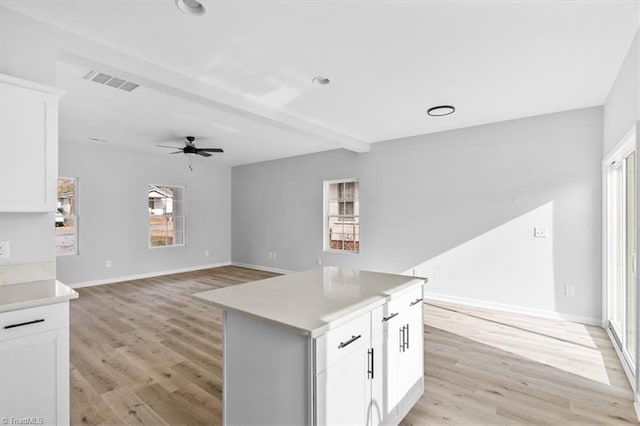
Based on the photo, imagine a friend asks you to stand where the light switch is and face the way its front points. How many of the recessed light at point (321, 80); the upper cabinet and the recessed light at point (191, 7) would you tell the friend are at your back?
0

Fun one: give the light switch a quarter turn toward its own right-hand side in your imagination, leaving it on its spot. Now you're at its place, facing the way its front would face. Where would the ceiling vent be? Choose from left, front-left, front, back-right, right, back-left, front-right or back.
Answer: front-left

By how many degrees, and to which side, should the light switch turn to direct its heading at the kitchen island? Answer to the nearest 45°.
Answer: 0° — it already faces it

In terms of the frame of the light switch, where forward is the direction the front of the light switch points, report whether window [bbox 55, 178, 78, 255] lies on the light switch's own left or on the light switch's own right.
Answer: on the light switch's own right

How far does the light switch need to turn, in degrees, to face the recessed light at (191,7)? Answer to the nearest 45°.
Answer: approximately 45° to its right

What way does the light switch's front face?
toward the camera

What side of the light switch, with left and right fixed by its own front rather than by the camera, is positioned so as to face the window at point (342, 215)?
right

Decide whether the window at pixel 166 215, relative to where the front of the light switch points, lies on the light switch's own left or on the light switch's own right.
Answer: on the light switch's own right

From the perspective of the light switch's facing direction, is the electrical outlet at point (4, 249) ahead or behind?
ahead

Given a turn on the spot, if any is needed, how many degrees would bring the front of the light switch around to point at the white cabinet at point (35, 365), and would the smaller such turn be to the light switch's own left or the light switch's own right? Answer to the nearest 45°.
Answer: approximately 45° to the light switch's own right

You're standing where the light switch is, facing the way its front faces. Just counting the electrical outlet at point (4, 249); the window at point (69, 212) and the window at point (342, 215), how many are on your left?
0

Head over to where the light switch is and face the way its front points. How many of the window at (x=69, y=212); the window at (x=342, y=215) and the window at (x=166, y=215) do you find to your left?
0

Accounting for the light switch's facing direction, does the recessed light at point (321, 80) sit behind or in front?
in front
